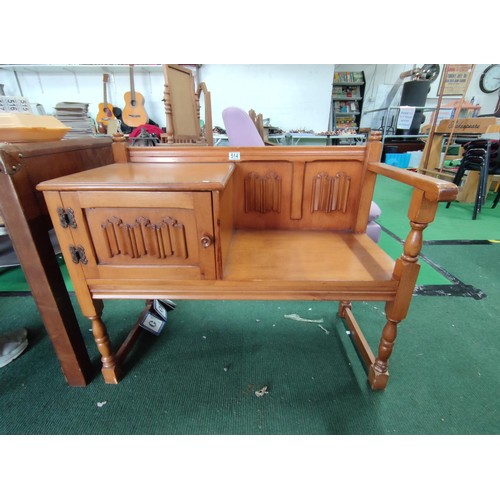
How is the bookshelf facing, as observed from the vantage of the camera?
facing the viewer

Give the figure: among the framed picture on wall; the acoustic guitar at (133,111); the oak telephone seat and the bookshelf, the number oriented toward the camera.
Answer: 4

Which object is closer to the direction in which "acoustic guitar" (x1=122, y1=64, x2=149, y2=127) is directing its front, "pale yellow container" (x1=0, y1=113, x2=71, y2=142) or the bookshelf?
the pale yellow container

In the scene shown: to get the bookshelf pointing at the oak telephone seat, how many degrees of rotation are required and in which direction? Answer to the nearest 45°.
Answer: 0° — it already faces it

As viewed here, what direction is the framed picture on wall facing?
toward the camera

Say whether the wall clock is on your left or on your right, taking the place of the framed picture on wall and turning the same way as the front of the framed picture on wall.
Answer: on your left

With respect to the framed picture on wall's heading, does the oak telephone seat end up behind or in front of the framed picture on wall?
in front

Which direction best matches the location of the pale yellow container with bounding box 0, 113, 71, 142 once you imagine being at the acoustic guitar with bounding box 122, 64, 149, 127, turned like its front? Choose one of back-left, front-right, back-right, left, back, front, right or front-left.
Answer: front

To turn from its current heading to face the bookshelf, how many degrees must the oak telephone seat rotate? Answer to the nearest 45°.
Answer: approximately 180°

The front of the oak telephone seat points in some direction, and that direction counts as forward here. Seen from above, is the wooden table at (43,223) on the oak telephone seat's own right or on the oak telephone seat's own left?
on the oak telephone seat's own right

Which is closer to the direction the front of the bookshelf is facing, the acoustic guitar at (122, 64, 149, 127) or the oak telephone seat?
the oak telephone seat

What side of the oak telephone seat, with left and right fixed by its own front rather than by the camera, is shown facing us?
front

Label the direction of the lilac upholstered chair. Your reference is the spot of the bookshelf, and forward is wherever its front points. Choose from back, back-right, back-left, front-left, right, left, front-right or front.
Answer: front

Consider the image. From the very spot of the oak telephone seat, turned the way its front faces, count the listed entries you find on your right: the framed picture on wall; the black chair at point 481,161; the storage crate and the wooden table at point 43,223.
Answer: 1

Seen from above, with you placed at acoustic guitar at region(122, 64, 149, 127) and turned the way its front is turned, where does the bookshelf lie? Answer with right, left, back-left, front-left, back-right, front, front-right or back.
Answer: left

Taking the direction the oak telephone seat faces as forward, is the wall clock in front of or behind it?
behind

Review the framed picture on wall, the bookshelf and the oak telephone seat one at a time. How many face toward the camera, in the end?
3
